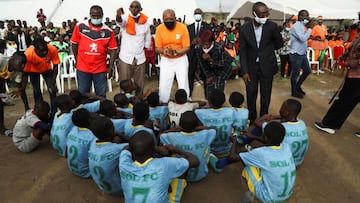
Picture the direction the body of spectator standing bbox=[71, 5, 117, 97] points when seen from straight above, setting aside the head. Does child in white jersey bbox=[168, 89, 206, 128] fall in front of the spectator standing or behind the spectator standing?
in front

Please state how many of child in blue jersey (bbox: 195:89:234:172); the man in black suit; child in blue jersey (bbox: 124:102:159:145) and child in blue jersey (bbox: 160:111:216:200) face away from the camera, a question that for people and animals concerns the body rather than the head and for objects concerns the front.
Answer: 3

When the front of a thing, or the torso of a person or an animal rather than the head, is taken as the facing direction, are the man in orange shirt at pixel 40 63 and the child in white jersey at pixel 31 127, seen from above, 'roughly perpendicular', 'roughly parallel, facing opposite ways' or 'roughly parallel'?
roughly perpendicular

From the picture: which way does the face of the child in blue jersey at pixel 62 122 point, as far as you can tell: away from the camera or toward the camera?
away from the camera

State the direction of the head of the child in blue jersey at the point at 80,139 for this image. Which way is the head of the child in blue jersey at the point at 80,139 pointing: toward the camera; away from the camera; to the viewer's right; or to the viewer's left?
away from the camera

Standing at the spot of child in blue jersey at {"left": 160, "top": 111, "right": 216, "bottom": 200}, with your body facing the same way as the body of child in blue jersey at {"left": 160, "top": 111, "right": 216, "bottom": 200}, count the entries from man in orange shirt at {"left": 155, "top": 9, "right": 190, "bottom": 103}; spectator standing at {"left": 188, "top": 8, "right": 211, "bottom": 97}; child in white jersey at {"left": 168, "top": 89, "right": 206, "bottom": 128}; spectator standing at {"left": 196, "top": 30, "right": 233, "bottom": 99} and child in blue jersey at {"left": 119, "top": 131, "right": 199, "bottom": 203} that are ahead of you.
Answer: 4

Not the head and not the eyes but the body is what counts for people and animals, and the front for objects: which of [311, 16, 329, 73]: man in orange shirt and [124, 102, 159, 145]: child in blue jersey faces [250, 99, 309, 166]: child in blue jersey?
the man in orange shirt

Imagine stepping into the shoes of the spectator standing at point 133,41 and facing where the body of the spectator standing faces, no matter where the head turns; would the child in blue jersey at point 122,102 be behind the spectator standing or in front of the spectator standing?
in front

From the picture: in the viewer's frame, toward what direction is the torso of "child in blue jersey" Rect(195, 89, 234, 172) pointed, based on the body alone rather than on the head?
away from the camera

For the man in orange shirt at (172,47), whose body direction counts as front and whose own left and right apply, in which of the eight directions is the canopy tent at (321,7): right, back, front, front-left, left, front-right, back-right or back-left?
back-left

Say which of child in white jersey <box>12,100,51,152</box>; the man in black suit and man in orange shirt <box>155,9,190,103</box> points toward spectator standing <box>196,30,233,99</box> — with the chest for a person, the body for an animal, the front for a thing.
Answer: the child in white jersey

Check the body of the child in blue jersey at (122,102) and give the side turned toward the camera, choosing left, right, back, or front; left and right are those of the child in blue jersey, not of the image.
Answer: back

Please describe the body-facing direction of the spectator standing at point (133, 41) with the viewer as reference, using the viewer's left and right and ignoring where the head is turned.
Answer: facing the viewer

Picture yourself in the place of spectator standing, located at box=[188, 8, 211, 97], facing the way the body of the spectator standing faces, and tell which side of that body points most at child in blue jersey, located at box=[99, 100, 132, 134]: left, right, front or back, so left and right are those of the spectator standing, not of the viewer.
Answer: front

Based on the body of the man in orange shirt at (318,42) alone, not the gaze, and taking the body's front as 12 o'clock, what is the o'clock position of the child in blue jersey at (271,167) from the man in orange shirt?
The child in blue jersey is roughly at 12 o'clock from the man in orange shirt.

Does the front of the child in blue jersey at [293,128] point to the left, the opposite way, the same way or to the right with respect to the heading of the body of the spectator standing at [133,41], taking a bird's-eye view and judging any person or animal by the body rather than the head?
the opposite way

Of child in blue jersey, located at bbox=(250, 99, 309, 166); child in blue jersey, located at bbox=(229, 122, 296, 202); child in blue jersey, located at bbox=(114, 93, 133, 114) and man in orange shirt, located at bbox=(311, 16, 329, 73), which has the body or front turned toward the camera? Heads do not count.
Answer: the man in orange shirt

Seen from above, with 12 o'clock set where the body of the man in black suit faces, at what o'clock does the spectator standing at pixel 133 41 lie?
The spectator standing is roughly at 3 o'clock from the man in black suit.

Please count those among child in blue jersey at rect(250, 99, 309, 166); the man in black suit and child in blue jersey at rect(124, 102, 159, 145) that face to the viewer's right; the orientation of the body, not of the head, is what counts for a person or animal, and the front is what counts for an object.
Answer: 0

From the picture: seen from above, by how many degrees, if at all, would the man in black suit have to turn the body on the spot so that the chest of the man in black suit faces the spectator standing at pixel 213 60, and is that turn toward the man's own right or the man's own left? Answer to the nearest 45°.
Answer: approximately 90° to the man's own right

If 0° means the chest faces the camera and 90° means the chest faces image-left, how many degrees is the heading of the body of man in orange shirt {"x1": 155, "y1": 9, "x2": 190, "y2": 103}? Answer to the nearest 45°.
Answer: approximately 0°
